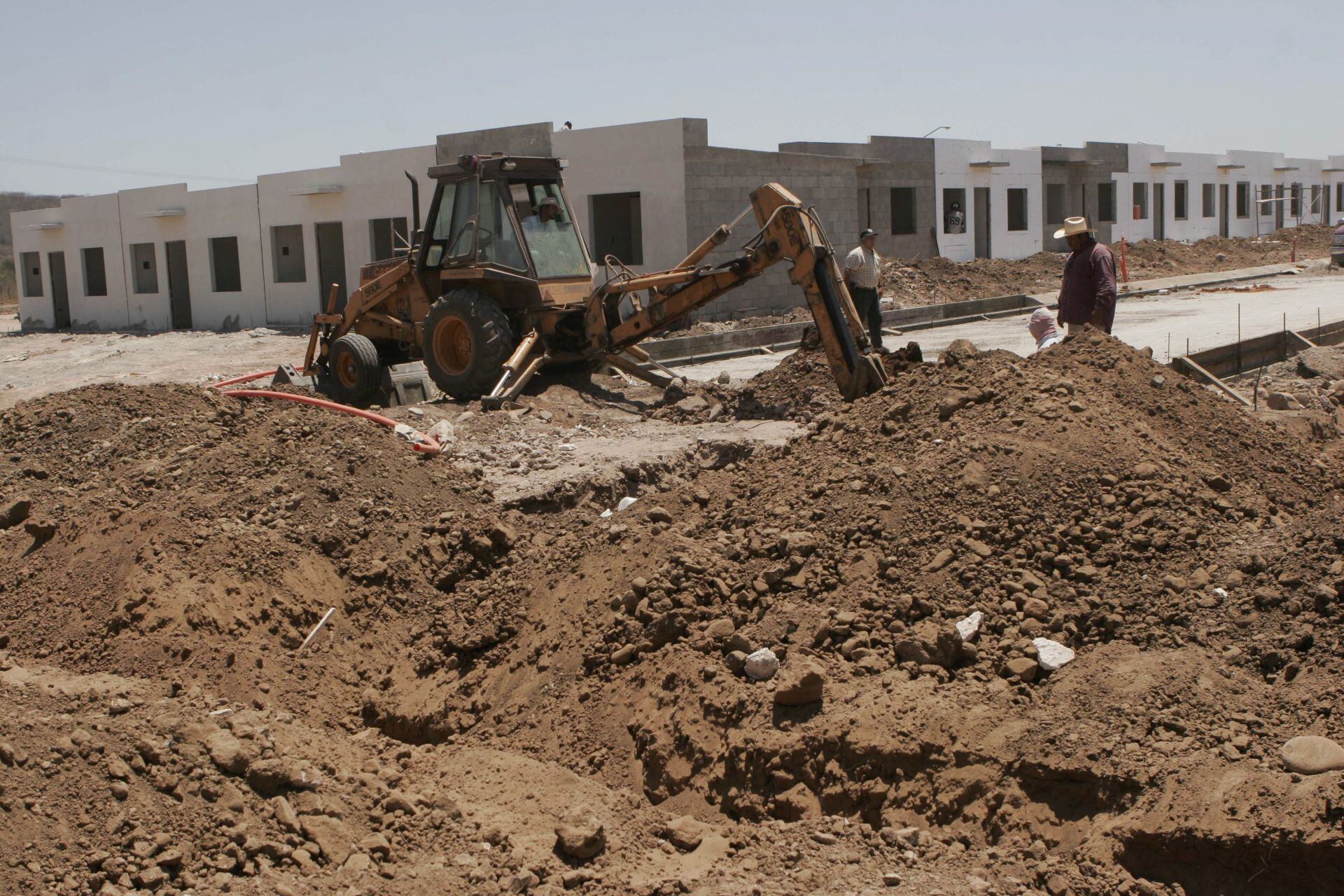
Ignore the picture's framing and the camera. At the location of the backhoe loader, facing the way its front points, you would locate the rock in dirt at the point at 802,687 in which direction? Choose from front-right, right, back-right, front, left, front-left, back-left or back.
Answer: back-left

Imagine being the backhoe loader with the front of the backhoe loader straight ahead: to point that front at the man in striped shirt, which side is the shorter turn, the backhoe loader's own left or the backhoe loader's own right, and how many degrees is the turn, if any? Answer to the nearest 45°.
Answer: approximately 135° to the backhoe loader's own right

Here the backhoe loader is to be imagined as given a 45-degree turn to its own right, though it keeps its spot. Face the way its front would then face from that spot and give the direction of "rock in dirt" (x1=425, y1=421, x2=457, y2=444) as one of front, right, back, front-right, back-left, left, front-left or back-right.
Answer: back

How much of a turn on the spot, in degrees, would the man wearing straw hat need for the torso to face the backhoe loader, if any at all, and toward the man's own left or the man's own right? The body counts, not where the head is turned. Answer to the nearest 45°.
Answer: approximately 45° to the man's own right

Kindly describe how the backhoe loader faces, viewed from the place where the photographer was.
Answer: facing away from the viewer and to the left of the viewer

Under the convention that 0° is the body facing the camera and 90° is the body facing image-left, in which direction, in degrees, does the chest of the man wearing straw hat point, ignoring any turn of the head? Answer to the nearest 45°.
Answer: approximately 45°

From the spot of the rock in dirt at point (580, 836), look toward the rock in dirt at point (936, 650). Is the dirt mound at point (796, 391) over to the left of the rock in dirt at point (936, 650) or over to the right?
left

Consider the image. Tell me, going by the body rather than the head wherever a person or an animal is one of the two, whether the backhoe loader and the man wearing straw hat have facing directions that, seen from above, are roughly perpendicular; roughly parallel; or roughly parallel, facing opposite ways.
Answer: roughly perpendicular

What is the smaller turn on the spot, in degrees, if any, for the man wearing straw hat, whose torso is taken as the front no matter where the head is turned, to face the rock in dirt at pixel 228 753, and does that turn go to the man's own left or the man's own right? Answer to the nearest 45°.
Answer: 0° — they already face it

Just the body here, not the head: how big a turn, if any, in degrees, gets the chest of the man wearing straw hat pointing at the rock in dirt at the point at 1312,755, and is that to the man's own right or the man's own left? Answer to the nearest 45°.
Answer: approximately 45° to the man's own left

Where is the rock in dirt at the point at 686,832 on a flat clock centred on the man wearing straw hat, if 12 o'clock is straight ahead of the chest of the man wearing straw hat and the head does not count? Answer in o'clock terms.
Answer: The rock in dirt is roughly at 11 o'clock from the man wearing straw hat.
